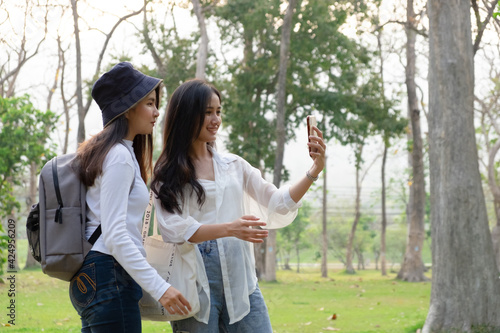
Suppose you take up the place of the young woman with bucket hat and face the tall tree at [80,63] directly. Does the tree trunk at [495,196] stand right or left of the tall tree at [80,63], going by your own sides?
right

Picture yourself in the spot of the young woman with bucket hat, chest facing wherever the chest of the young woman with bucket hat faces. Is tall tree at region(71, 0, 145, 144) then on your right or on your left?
on your left

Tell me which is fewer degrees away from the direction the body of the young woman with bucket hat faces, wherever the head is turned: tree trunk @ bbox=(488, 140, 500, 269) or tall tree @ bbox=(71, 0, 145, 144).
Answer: the tree trunk

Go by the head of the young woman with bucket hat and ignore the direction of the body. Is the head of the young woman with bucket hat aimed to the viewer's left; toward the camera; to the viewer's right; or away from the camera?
to the viewer's right

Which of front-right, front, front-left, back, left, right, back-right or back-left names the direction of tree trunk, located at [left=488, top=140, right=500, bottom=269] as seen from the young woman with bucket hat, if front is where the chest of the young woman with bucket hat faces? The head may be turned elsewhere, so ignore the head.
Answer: front-left

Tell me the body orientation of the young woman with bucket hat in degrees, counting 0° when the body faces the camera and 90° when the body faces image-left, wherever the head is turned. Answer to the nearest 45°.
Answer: approximately 270°
